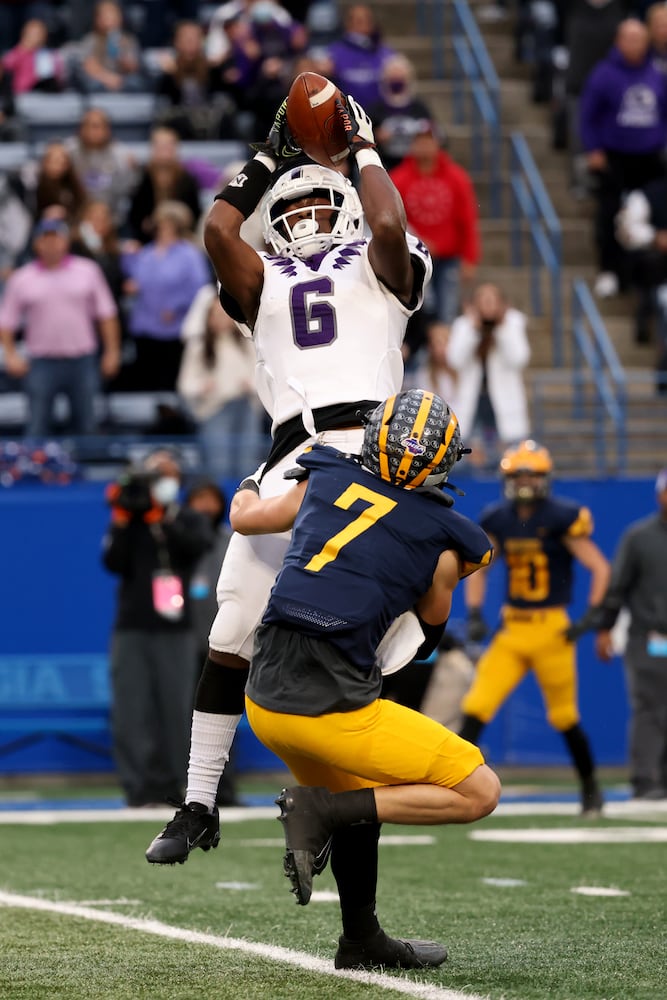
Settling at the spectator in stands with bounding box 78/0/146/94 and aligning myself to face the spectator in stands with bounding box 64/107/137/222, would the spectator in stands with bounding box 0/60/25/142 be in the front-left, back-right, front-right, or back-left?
front-right

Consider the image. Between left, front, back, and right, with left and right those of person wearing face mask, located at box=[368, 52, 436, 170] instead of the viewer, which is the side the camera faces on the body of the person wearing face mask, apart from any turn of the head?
front

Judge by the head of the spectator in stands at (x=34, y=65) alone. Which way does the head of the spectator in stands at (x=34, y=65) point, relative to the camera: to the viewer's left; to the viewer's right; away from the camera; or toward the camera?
toward the camera

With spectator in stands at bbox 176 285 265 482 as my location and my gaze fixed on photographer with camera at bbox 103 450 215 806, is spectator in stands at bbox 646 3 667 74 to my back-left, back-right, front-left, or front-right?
back-left

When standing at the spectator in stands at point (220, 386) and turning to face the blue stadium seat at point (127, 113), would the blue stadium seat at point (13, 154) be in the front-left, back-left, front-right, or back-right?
front-left

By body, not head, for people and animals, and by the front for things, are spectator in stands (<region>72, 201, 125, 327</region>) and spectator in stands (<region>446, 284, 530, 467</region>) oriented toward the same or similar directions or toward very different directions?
same or similar directions

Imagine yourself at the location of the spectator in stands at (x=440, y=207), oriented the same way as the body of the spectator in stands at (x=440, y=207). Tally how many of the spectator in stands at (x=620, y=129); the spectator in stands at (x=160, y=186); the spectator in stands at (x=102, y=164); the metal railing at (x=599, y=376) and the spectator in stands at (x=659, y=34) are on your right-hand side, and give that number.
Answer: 2

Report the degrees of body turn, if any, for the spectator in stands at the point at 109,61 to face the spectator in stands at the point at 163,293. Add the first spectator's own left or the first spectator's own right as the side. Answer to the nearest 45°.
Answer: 0° — they already face them

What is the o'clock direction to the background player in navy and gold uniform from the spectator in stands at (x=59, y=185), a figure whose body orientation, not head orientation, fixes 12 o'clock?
The background player in navy and gold uniform is roughly at 11 o'clock from the spectator in stands.

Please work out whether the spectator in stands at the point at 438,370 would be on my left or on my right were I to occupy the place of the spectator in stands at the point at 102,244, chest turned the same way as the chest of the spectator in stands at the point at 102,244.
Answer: on my left

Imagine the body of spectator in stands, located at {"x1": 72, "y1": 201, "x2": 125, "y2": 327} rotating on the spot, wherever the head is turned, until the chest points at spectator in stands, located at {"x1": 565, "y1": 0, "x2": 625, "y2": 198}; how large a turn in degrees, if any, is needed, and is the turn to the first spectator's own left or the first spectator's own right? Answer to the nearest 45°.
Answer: approximately 135° to the first spectator's own left

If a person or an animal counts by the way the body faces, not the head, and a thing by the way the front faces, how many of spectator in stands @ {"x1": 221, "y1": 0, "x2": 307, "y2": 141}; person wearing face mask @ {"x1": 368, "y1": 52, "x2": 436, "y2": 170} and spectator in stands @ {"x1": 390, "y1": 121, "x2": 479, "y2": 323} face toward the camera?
3

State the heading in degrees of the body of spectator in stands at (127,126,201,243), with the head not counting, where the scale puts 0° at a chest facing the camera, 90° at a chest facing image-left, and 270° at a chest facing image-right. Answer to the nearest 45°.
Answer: approximately 0°

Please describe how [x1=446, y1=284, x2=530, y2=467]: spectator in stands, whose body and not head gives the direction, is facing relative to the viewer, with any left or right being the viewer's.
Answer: facing the viewer

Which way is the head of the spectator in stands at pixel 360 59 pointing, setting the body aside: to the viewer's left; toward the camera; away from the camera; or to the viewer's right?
toward the camera

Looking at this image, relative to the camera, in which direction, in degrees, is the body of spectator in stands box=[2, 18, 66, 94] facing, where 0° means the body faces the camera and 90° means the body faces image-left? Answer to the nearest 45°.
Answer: approximately 0°

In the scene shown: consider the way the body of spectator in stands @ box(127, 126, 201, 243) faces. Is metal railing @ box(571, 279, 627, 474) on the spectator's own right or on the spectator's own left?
on the spectator's own left

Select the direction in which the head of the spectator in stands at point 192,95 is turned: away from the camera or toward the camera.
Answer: toward the camera
